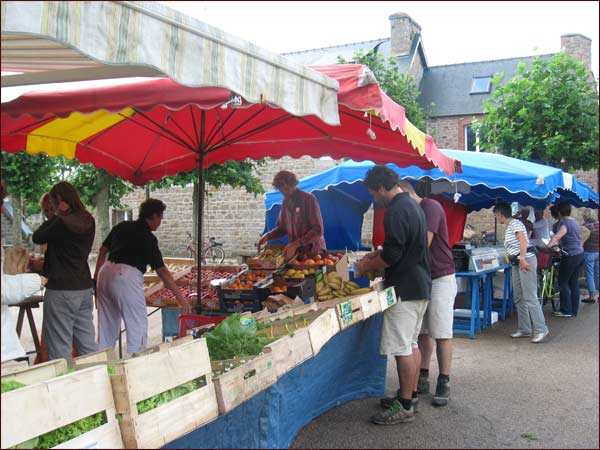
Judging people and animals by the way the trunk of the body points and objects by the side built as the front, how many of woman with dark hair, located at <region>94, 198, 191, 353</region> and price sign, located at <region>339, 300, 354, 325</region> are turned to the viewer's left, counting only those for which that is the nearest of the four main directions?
0

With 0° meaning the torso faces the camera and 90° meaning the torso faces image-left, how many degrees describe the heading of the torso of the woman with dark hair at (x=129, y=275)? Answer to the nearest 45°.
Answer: approximately 225°

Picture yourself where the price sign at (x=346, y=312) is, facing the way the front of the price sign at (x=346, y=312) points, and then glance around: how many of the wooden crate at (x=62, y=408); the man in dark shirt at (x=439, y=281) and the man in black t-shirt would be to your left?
2

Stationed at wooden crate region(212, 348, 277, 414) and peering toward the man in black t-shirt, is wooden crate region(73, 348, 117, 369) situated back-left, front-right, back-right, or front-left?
back-left

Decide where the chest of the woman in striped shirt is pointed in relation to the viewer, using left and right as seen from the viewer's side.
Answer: facing the viewer and to the left of the viewer

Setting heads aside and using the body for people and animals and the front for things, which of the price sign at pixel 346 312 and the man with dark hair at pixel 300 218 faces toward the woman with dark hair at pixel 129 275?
the man with dark hair at pixel 300 218

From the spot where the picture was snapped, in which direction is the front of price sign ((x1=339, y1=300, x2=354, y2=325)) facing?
facing the viewer and to the right of the viewer

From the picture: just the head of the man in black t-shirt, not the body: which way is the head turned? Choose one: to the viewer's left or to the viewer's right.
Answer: to the viewer's left

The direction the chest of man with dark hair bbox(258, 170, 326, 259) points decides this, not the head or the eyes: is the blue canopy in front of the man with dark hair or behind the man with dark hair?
behind
